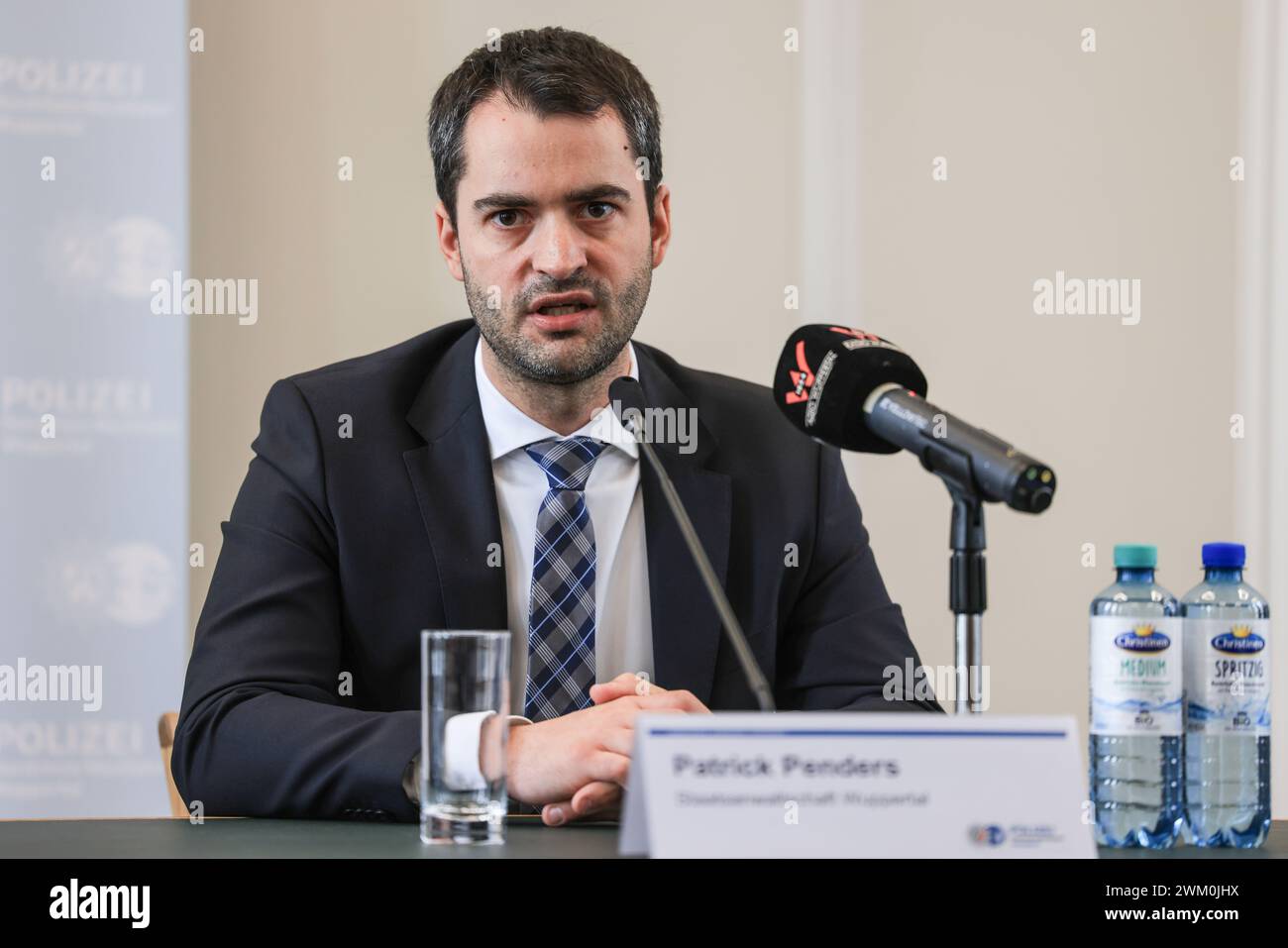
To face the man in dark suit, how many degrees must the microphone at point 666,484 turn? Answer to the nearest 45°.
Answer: approximately 45° to its right

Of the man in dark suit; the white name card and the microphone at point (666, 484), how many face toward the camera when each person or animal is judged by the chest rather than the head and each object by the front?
2

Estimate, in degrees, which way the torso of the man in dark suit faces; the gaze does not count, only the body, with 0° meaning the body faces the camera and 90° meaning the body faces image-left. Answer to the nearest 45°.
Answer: approximately 0°

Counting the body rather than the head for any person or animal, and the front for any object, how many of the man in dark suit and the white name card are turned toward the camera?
2

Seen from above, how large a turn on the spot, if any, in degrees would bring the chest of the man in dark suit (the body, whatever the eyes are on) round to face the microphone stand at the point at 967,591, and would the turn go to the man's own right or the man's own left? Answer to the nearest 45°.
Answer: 0° — they already face it
